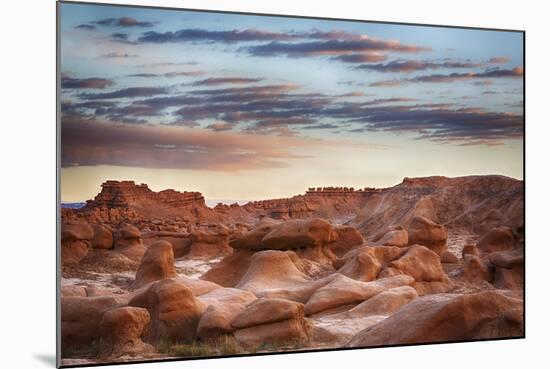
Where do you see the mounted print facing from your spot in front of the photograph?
facing the viewer and to the right of the viewer
